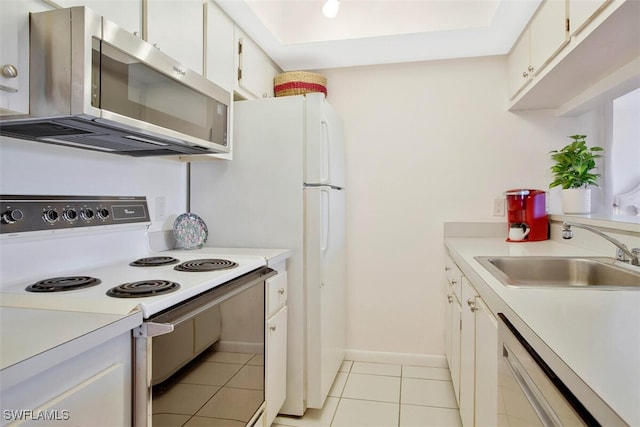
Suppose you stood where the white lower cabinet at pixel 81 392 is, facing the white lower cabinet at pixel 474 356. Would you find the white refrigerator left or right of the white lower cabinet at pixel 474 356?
left

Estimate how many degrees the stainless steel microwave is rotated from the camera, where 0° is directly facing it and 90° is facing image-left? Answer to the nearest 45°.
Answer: approximately 315°

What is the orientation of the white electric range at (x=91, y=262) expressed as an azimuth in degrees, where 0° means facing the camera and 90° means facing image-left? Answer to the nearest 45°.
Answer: approximately 315°

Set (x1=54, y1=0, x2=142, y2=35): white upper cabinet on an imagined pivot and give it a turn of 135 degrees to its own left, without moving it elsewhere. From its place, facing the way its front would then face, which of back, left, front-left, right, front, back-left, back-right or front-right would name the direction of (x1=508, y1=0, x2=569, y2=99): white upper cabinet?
right

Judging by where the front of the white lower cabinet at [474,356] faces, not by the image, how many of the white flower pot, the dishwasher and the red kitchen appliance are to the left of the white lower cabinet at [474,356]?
1

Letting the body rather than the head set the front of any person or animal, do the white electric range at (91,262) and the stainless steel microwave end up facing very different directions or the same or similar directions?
same or similar directions

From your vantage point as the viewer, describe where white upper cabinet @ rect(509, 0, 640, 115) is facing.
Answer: facing to the left of the viewer

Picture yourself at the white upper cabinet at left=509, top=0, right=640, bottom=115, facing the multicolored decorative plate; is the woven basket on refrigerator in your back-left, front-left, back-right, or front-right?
front-right

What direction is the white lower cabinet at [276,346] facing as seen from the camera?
to the viewer's right

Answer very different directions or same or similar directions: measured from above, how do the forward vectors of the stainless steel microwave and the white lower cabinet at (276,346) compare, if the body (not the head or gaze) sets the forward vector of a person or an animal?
same or similar directions

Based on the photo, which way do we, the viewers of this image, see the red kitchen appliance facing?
facing the viewer and to the left of the viewer

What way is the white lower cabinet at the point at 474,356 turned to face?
to the viewer's left

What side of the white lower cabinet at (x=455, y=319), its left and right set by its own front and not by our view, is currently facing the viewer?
left

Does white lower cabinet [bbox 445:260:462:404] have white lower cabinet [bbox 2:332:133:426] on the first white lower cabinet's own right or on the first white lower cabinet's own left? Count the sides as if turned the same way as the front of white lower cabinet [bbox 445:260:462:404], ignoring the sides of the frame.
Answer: on the first white lower cabinet's own left

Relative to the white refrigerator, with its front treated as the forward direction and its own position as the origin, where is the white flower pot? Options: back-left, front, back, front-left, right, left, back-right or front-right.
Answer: front

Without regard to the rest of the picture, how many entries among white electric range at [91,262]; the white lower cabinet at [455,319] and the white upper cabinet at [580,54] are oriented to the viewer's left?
2
